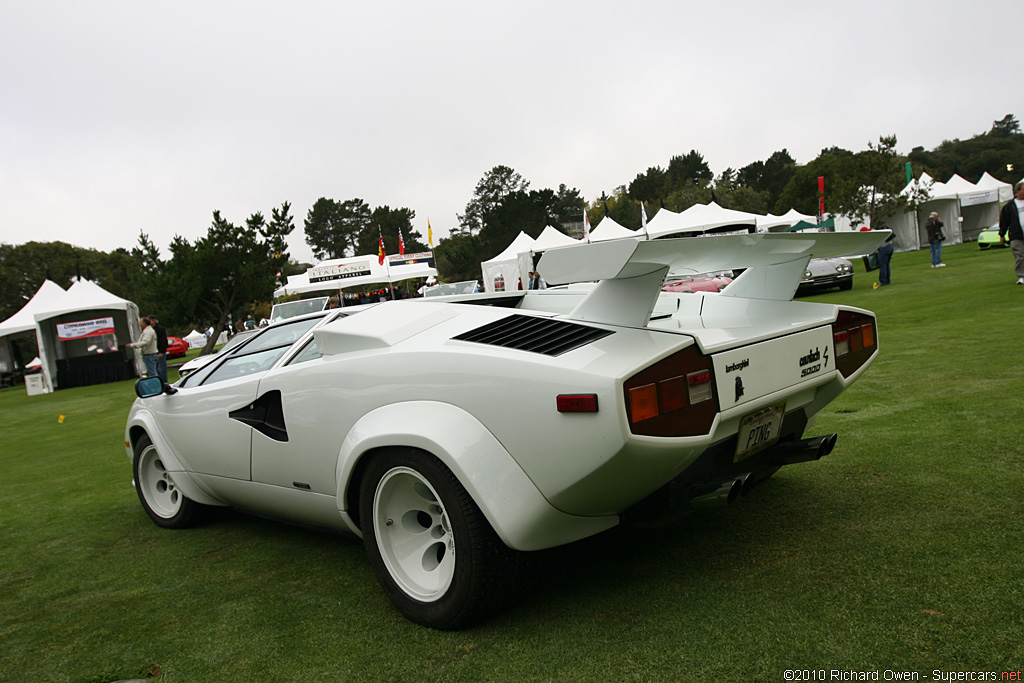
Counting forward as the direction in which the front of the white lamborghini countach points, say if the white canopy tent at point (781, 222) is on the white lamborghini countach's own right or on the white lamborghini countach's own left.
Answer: on the white lamborghini countach's own right

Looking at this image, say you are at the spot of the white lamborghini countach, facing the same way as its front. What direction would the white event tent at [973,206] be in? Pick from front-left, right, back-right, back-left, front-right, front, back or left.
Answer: right

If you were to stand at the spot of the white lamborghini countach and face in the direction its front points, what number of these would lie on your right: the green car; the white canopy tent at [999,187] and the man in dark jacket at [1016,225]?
3

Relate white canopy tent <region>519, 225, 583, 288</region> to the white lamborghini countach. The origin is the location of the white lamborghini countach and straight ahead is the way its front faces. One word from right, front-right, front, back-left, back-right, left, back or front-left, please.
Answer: front-right

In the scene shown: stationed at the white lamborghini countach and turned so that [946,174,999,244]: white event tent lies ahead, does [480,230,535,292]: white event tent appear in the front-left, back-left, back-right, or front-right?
front-left

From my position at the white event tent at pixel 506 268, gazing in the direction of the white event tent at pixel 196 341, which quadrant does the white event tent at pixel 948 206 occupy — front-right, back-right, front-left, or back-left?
back-right

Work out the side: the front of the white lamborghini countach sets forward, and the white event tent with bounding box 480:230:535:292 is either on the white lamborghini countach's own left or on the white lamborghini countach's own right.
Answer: on the white lamborghini countach's own right

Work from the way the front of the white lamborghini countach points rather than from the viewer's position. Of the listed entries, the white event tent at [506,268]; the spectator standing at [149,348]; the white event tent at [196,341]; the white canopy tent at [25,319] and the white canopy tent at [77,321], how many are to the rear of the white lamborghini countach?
0

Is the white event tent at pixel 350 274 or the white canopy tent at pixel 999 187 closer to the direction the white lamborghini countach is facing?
the white event tent

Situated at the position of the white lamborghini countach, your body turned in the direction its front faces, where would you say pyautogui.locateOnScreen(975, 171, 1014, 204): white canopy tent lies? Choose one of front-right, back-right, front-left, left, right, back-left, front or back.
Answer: right

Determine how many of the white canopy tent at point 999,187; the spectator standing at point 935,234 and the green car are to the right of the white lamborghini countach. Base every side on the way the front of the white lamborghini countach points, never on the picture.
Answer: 3

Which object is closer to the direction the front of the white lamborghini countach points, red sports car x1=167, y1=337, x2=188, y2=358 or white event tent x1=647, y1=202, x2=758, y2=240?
the red sports car

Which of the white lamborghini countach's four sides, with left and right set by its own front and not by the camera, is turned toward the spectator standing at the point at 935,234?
right

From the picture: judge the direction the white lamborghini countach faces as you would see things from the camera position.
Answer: facing away from the viewer and to the left of the viewer

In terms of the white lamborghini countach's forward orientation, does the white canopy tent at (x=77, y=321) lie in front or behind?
in front

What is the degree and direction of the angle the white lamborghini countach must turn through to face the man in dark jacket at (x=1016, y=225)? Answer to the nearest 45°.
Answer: approximately 90° to its right

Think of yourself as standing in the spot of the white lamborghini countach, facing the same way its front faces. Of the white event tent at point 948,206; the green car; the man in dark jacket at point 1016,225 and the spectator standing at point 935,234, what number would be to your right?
4

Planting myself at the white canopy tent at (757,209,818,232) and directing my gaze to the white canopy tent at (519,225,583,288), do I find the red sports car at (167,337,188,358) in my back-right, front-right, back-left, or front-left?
front-right

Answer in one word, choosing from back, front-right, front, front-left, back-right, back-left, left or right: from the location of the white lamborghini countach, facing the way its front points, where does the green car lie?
right
